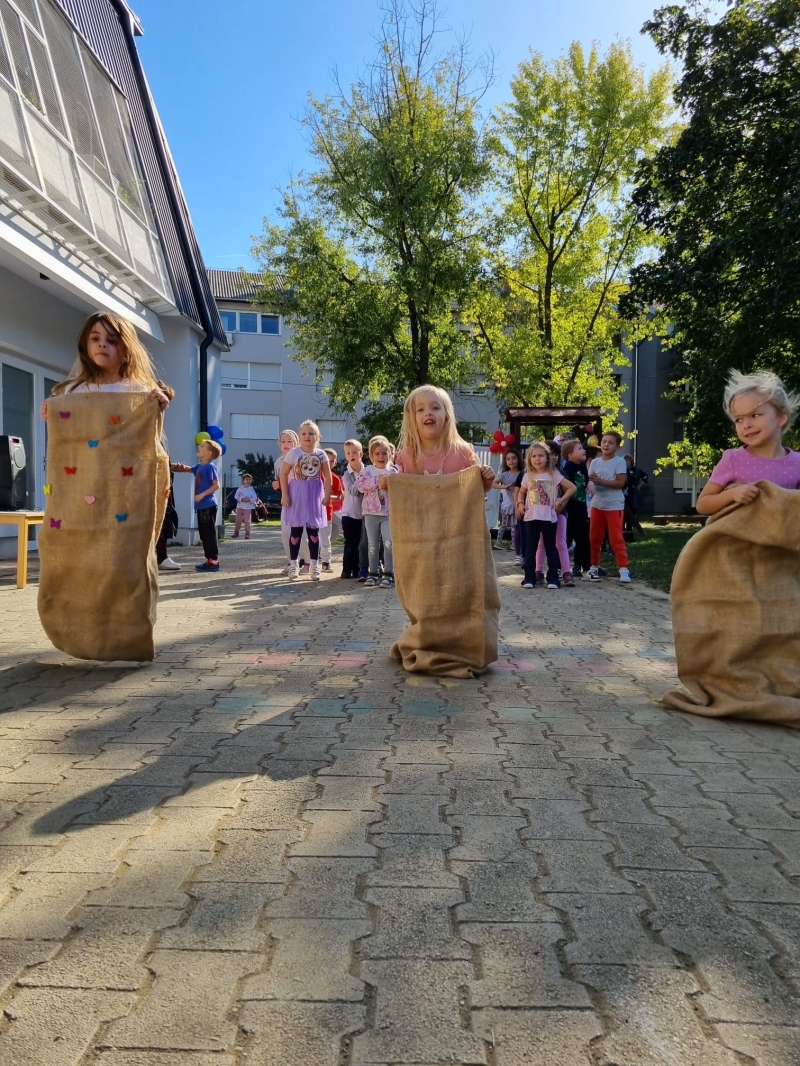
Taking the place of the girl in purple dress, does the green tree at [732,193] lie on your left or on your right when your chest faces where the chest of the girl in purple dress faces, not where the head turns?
on your left

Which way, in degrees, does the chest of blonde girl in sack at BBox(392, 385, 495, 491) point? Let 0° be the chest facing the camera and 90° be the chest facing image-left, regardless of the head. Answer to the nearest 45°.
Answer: approximately 0°

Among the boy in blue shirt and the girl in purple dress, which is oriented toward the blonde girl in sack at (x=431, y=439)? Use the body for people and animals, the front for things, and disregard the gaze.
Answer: the girl in purple dress

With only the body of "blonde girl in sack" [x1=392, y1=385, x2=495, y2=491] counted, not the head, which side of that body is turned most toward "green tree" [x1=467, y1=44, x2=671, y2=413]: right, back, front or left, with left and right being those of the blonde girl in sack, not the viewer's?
back

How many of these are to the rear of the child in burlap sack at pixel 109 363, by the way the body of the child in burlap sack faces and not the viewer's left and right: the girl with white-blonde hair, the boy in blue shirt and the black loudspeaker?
2

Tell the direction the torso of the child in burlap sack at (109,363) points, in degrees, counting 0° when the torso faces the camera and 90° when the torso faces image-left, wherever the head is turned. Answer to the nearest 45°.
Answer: approximately 0°
